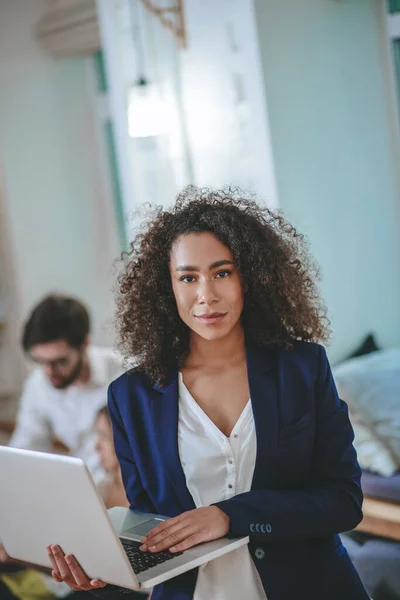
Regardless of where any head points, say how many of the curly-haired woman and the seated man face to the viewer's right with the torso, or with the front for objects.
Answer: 0

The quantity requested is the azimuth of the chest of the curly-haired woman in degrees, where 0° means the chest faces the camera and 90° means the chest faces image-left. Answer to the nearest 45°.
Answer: approximately 0°

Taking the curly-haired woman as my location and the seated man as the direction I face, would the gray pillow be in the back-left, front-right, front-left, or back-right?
front-right

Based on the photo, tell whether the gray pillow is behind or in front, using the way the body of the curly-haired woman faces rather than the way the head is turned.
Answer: behind

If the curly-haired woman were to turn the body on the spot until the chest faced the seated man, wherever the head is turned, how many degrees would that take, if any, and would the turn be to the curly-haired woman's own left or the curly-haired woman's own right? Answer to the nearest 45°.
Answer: approximately 180°

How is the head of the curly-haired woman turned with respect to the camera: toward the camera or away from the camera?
toward the camera

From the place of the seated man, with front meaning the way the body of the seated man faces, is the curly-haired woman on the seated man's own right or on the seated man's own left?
on the seated man's own left

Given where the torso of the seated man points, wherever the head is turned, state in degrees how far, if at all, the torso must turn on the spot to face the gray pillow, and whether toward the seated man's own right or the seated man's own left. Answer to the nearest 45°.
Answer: approximately 90° to the seated man's own left
